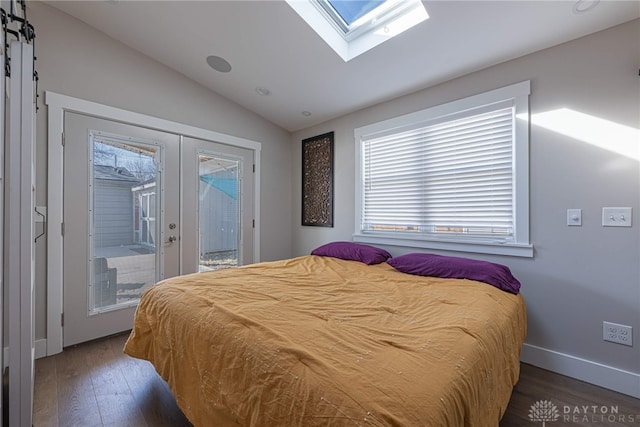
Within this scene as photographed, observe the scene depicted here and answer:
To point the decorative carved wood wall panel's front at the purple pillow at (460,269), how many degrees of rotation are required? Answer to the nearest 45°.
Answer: approximately 90° to its left

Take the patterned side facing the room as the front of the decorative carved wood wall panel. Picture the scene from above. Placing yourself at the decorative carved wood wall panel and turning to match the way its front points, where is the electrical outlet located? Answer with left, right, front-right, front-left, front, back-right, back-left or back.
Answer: left

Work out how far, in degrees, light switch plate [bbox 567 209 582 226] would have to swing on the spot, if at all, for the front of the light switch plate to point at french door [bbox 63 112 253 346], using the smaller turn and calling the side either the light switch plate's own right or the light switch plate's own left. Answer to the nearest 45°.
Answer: approximately 45° to the light switch plate's own right

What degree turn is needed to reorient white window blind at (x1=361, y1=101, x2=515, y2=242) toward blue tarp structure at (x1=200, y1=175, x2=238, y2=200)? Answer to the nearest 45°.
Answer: approximately 45° to its right

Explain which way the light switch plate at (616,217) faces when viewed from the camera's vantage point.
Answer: facing the viewer

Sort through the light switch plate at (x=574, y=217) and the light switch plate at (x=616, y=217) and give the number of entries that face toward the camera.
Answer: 2

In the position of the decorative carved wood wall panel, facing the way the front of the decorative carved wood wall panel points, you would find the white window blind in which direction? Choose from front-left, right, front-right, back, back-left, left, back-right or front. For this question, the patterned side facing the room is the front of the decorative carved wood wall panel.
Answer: left

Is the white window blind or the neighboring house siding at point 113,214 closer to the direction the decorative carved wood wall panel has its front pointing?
the neighboring house siding

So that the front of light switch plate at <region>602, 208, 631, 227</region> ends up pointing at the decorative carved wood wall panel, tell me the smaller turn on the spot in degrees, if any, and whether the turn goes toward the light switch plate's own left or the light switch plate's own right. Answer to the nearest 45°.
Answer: approximately 90° to the light switch plate's own right
